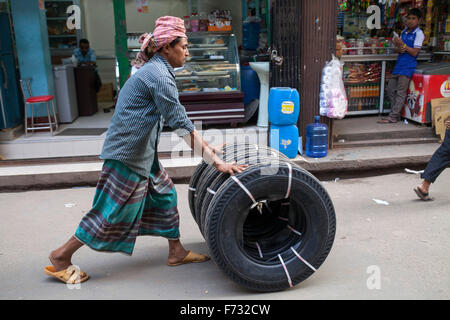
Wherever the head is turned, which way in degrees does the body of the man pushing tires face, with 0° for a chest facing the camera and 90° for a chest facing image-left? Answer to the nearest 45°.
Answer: approximately 270°

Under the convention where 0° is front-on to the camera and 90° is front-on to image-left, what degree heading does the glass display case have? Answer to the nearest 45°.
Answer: approximately 0°

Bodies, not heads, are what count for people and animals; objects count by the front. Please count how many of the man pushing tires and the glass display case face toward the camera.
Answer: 1

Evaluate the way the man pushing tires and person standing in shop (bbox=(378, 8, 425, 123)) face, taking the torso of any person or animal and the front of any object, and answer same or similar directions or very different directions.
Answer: very different directions

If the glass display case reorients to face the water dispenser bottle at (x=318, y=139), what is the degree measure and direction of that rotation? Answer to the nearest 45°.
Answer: approximately 45° to its left

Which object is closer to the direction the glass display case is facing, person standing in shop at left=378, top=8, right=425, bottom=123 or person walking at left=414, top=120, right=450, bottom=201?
the person walking

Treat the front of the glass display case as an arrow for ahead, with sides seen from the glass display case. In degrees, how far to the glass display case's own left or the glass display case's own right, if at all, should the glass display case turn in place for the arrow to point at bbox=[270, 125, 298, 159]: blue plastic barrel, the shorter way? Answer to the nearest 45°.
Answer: approximately 45° to the glass display case's own left

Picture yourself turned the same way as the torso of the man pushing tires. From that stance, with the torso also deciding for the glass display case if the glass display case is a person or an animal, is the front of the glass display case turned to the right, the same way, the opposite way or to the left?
to the right

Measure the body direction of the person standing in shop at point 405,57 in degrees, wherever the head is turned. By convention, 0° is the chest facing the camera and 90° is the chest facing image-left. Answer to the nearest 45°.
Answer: approximately 45°

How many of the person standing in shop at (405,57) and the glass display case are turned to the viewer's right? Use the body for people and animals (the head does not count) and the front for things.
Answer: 0

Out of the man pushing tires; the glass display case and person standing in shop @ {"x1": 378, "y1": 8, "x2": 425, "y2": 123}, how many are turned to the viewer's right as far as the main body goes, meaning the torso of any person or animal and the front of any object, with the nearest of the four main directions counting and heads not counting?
1

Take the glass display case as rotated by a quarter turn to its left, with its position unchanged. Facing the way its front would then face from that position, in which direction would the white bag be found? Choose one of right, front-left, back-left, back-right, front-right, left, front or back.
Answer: front-right
